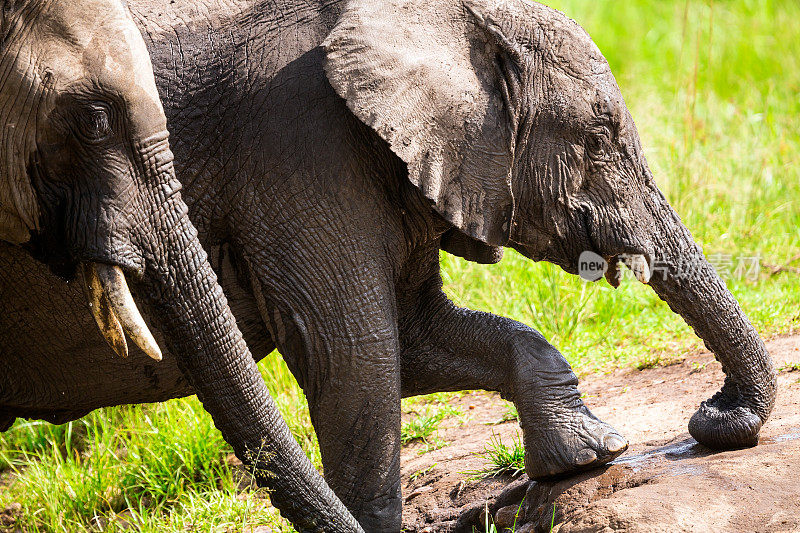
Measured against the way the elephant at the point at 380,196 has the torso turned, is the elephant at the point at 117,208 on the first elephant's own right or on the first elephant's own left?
on the first elephant's own right

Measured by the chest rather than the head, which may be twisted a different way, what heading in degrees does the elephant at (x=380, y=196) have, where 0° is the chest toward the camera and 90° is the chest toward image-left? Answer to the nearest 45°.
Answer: approximately 270°
